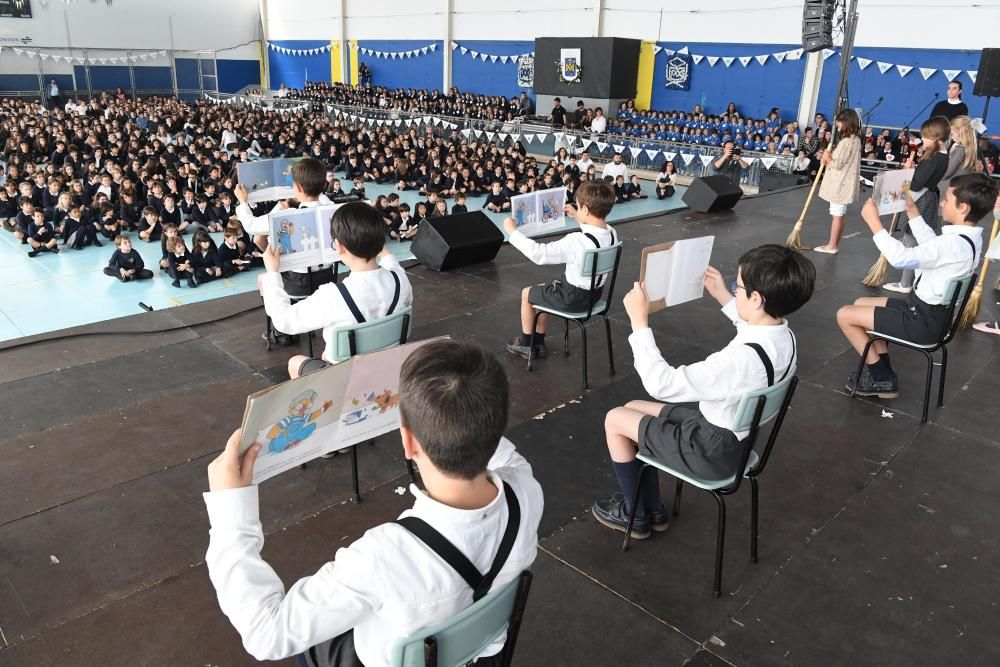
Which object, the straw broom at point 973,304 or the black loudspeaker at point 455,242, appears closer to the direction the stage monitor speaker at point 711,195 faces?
the straw broom

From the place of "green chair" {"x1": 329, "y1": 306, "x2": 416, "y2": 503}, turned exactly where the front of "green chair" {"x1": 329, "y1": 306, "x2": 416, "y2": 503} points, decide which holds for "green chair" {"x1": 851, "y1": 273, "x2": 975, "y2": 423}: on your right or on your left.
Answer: on your right

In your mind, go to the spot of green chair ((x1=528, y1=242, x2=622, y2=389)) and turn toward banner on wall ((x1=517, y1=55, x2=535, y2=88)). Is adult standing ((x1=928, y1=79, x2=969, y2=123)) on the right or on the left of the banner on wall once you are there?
right

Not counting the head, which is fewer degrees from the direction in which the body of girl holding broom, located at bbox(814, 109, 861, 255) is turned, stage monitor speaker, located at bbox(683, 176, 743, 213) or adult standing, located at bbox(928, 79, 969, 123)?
the stage monitor speaker

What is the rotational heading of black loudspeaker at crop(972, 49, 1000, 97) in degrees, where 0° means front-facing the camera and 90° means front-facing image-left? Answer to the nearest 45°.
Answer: approximately 90°

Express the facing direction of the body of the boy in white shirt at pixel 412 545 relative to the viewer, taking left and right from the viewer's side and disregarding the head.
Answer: facing away from the viewer and to the left of the viewer

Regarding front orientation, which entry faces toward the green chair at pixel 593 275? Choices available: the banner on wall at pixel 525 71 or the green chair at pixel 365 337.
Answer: the banner on wall

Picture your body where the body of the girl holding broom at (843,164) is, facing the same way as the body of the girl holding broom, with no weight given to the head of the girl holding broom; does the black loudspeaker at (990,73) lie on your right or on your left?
on your right

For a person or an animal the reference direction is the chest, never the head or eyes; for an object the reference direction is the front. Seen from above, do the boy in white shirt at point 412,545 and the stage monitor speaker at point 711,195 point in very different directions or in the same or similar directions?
very different directions

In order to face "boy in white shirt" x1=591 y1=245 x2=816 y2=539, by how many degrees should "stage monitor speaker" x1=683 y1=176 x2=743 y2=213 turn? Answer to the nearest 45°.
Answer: approximately 45° to its right

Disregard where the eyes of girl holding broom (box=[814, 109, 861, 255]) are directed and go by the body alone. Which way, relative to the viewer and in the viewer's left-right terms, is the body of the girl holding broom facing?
facing to the left of the viewer

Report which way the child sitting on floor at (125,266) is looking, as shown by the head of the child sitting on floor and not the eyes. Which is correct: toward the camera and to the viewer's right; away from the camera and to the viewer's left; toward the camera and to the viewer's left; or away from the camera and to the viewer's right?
toward the camera and to the viewer's right
